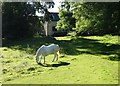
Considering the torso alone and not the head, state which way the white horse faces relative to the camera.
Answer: to the viewer's left
